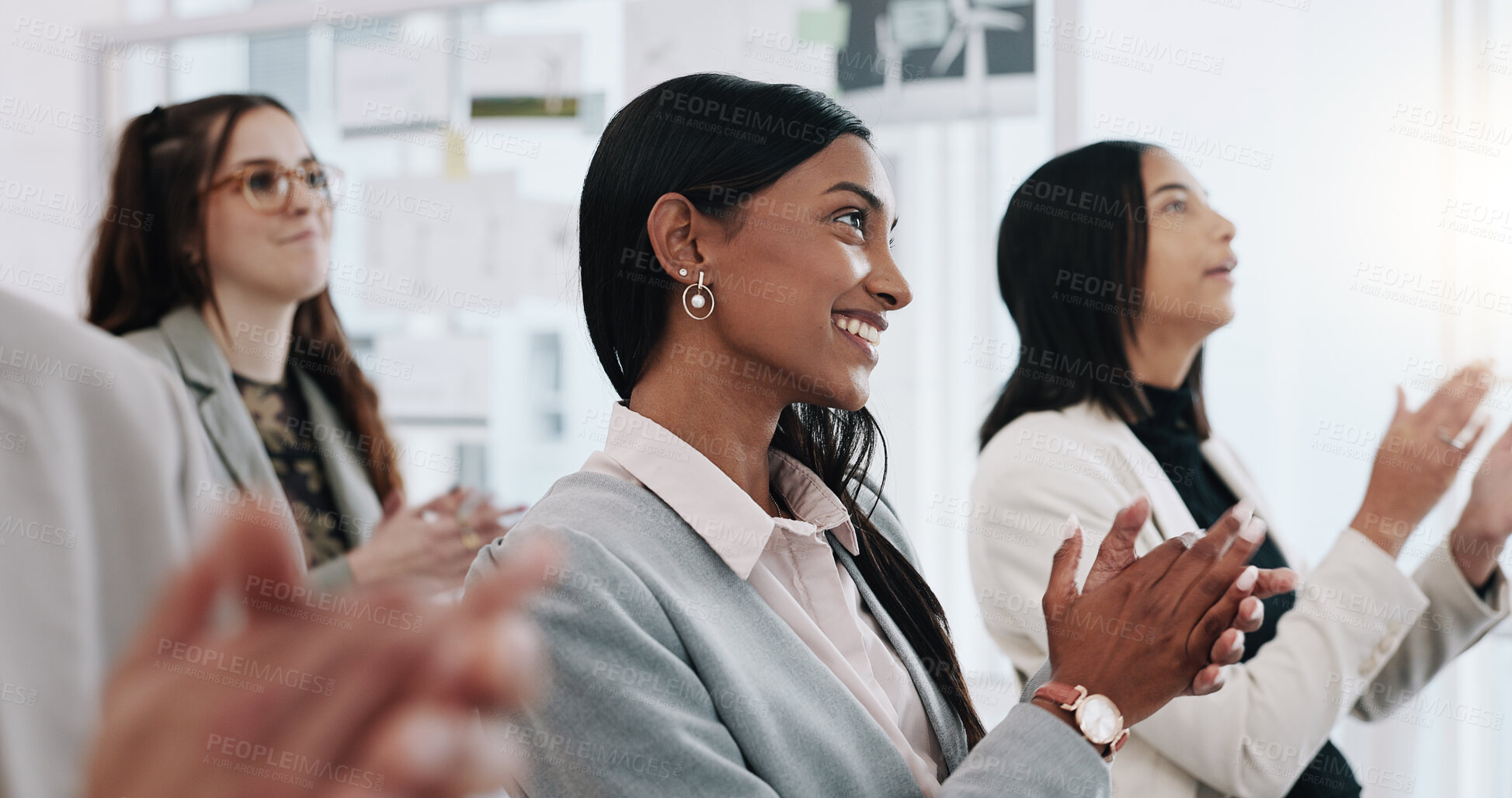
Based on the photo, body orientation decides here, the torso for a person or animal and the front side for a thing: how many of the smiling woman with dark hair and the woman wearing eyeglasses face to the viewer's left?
0

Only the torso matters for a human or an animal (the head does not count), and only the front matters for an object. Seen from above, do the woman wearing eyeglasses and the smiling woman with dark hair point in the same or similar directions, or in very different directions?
same or similar directions

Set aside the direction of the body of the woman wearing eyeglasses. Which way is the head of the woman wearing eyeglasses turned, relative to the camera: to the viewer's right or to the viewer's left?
to the viewer's right

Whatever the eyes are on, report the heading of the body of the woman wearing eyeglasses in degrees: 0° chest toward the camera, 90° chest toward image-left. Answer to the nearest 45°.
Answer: approximately 315°

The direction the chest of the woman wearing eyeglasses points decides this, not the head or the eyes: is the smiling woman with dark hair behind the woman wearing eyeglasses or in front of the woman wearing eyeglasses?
in front

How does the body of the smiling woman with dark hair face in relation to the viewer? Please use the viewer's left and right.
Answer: facing the viewer and to the right of the viewer

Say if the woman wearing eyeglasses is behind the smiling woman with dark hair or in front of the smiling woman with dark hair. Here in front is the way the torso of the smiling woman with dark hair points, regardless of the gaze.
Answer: behind

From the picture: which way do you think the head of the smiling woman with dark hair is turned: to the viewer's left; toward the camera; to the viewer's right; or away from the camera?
to the viewer's right
